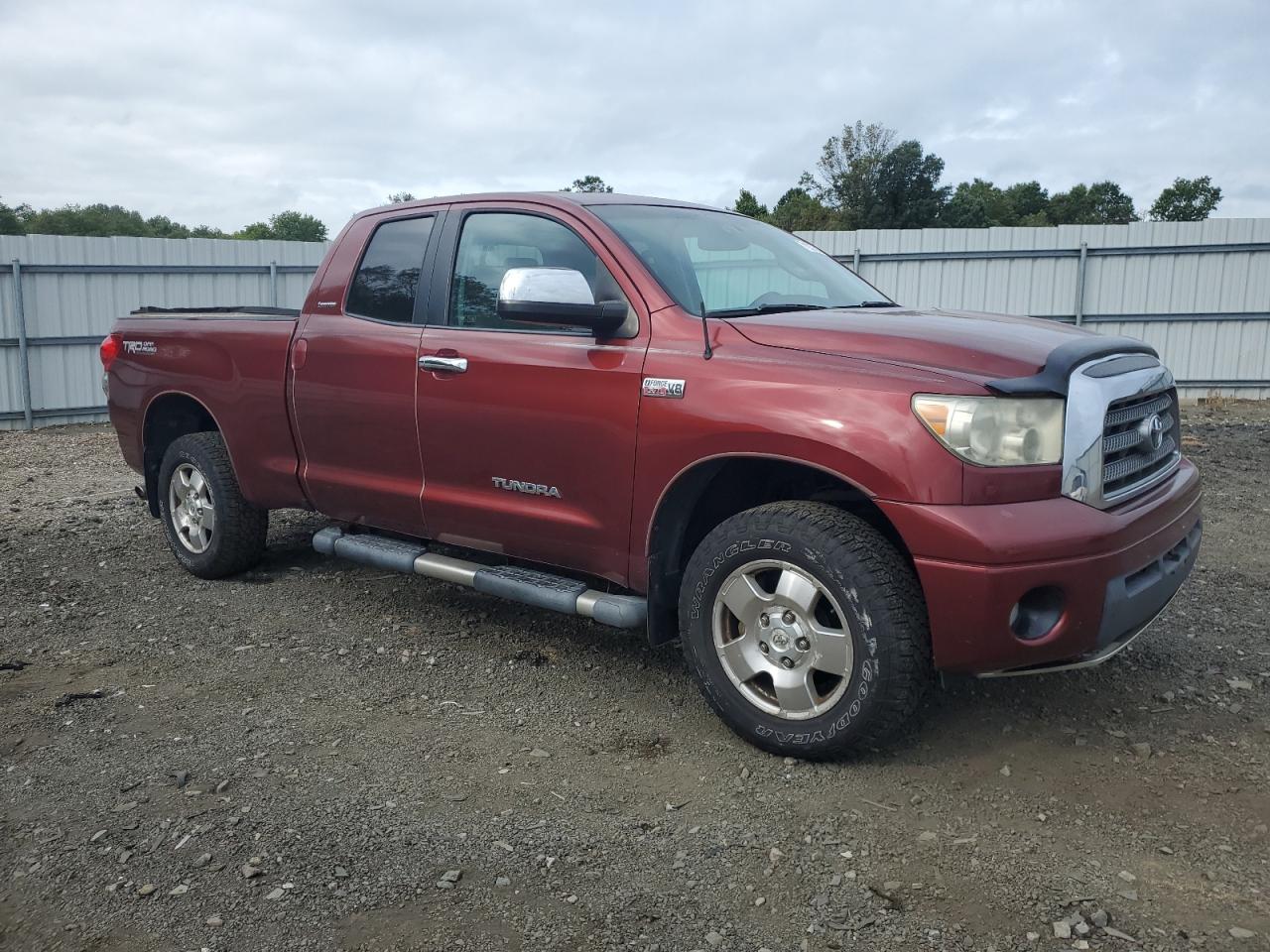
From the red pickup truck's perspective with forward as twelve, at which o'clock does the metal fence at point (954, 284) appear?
The metal fence is roughly at 8 o'clock from the red pickup truck.

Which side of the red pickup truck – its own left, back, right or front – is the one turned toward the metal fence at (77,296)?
back

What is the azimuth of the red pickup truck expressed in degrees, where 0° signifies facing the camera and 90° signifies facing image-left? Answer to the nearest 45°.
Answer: approximately 315°
